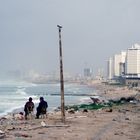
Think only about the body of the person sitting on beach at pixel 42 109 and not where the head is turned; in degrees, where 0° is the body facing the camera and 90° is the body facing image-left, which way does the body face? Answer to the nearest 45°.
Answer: approximately 135°

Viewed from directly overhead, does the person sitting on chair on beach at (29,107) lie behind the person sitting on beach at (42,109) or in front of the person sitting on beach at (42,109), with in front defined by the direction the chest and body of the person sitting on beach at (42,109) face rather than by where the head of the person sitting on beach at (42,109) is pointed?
in front
